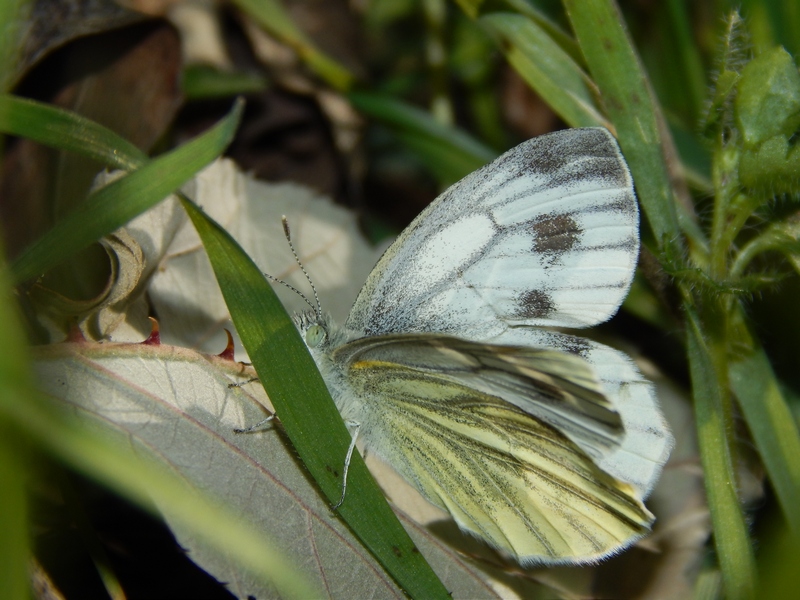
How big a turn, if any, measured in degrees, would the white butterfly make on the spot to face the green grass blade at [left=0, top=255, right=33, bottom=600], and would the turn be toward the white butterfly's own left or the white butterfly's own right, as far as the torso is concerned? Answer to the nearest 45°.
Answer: approximately 45° to the white butterfly's own left

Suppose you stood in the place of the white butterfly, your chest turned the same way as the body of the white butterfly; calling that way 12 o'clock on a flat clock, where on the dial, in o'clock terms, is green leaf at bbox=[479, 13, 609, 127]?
The green leaf is roughly at 3 o'clock from the white butterfly.

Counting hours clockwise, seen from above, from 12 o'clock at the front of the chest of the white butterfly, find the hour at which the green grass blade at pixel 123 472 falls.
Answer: The green grass blade is roughly at 10 o'clock from the white butterfly.

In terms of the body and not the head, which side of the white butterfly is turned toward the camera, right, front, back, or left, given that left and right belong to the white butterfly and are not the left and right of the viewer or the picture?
left

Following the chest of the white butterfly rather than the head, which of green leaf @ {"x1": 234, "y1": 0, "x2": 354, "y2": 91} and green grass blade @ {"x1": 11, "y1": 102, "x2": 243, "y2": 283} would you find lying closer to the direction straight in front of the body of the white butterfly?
the green grass blade

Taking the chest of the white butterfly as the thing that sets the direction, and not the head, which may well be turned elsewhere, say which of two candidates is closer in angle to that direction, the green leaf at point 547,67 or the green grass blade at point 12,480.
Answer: the green grass blade

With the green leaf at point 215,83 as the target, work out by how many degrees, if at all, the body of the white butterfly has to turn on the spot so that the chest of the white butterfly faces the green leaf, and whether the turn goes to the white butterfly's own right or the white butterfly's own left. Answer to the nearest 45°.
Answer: approximately 45° to the white butterfly's own right
